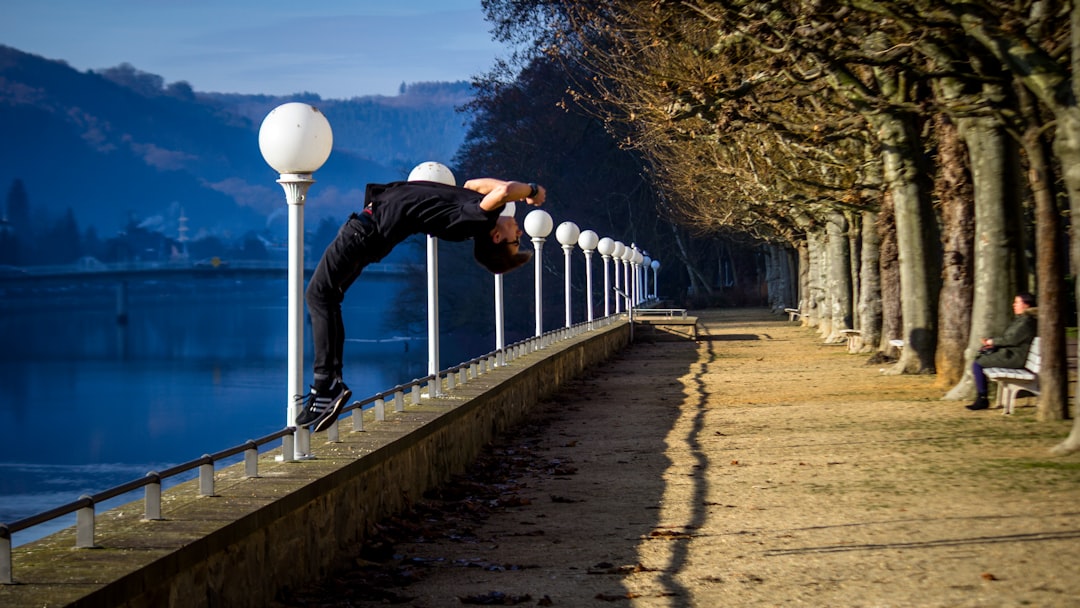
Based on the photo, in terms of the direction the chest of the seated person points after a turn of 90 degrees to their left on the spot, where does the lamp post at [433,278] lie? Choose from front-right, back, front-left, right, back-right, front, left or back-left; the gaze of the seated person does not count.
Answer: front-right

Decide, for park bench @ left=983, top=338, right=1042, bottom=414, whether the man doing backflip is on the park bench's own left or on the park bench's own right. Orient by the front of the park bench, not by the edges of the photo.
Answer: on the park bench's own left

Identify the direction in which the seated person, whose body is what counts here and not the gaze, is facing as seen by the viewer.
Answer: to the viewer's left

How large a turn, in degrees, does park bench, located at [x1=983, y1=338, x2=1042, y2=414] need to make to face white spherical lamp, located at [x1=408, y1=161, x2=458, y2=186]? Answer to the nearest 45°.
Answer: approximately 45° to its left

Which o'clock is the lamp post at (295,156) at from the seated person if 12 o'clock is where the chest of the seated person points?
The lamp post is roughly at 10 o'clock from the seated person.

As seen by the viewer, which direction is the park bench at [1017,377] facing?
to the viewer's left

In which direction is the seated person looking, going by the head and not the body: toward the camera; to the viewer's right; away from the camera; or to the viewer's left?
to the viewer's left
